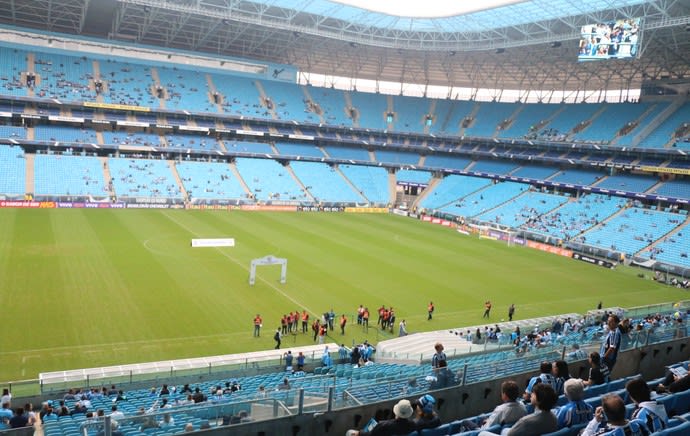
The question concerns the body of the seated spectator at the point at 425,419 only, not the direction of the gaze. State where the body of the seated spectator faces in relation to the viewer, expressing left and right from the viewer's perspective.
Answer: facing away from the viewer and to the left of the viewer

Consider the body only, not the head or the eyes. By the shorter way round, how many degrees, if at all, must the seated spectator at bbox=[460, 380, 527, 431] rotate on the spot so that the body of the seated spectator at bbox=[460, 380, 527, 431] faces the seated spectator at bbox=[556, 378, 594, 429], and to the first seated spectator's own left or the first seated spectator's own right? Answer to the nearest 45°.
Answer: approximately 90° to the first seated spectator's own right

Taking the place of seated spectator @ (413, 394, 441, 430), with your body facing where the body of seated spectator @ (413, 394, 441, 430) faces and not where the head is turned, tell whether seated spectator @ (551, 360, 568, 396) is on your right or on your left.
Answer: on your right

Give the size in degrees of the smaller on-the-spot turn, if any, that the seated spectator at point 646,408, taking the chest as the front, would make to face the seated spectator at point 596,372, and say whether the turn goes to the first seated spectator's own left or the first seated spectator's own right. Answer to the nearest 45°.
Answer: approximately 45° to the first seated spectator's own right

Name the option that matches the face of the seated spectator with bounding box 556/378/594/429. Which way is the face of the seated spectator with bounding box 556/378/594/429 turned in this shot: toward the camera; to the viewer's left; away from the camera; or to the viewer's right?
away from the camera

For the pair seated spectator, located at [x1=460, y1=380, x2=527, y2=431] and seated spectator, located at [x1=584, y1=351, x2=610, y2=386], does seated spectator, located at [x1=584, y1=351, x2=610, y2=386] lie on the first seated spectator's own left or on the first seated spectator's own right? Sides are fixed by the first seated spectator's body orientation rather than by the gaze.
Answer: on the first seated spectator's own right

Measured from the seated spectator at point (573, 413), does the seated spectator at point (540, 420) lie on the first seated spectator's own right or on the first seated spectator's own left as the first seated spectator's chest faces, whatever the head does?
on the first seated spectator's own left

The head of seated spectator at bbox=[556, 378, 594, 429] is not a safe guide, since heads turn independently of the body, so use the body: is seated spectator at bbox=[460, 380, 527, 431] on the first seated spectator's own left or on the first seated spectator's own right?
on the first seated spectator's own left

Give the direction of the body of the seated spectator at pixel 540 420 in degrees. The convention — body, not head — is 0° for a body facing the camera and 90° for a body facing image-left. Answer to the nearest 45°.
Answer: approximately 135°

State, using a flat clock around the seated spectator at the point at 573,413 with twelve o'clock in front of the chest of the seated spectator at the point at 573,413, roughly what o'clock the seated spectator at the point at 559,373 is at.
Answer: the seated spectator at the point at 559,373 is roughly at 1 o'clock from the seated spectator at the point at 573,413.

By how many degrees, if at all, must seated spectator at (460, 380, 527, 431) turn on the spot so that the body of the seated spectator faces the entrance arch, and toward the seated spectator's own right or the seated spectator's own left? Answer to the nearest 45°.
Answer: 0° — they already face it
